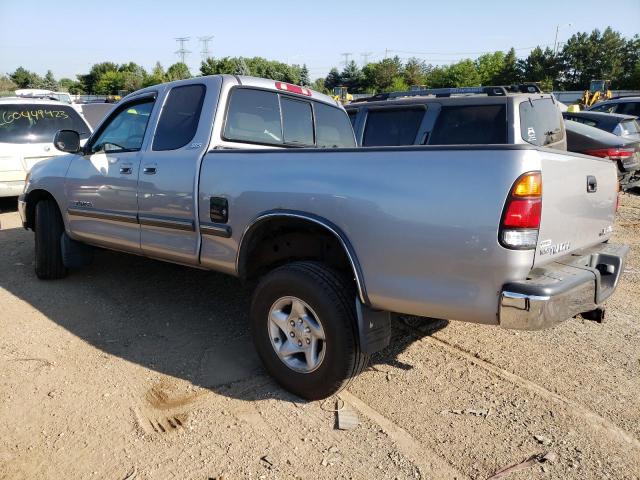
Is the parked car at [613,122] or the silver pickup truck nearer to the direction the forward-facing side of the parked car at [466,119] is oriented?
the parked car

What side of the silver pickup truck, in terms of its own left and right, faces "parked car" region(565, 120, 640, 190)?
right

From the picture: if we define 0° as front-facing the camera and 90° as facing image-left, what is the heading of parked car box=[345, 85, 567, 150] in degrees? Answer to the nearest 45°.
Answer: approximately 135°

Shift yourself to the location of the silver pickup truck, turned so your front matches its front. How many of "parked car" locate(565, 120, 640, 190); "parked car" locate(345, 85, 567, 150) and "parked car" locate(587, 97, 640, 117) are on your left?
0

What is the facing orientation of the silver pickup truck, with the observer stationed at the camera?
facing away from the viewer and to the left of the viewer

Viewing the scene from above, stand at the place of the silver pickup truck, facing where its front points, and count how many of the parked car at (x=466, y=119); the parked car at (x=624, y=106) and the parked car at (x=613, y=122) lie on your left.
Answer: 0

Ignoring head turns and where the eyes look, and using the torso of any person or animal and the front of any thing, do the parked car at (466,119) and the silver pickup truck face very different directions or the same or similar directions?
same or similar directions

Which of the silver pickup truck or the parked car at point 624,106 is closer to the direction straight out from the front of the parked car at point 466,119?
the parked car

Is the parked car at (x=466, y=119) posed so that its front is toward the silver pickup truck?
no

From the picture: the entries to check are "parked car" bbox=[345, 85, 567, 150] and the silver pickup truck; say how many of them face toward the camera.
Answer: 0
